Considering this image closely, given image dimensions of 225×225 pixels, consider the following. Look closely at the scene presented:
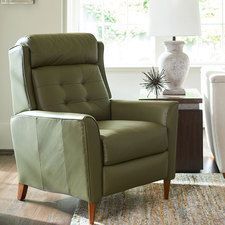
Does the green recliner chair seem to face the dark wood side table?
no

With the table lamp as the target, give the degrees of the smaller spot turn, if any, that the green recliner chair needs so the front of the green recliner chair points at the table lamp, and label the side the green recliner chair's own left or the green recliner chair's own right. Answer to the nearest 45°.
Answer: approximately 90° to the green recliner chair's own left

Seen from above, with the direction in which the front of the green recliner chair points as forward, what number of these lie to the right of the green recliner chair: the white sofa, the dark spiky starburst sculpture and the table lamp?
0

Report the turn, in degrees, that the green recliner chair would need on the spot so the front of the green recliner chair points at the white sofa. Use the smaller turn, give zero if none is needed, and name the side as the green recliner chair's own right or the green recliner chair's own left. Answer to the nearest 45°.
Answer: approximately 90° to the green recliner chair's own left

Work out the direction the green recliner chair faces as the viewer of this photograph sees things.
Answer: facing the viewer and to the right of the viewer
